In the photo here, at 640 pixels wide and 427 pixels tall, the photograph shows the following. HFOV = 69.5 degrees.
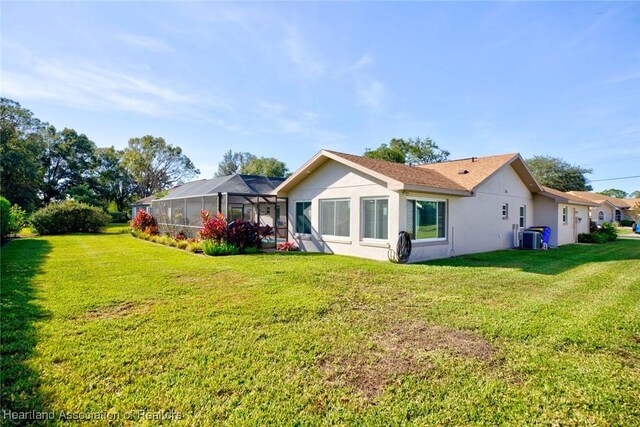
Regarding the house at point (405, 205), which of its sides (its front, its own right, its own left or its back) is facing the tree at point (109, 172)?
left

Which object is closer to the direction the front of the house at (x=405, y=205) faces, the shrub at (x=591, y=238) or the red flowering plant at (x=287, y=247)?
the shrub

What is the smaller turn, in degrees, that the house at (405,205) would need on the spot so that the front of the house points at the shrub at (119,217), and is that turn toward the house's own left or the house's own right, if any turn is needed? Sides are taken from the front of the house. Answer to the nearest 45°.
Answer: approximately 90° to the house's own left

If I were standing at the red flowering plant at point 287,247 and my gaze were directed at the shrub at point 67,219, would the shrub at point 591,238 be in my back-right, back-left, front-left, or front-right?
back-right

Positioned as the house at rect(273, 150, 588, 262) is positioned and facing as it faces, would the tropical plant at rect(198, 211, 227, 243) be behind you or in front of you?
behind

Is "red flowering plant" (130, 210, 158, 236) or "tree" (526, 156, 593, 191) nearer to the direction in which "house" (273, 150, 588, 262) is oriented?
the tree

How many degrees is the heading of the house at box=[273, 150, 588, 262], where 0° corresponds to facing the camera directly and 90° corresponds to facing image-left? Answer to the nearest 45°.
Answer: approximately 225°
